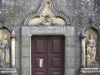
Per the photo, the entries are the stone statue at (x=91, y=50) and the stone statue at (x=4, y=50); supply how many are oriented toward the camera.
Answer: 2

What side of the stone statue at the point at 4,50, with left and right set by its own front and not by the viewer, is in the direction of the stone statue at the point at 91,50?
left

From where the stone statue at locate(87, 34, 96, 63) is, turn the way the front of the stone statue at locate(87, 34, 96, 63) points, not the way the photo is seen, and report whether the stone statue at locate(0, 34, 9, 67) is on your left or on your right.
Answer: on your right

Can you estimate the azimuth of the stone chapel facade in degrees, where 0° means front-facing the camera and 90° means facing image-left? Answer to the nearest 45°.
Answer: approximately 0°
